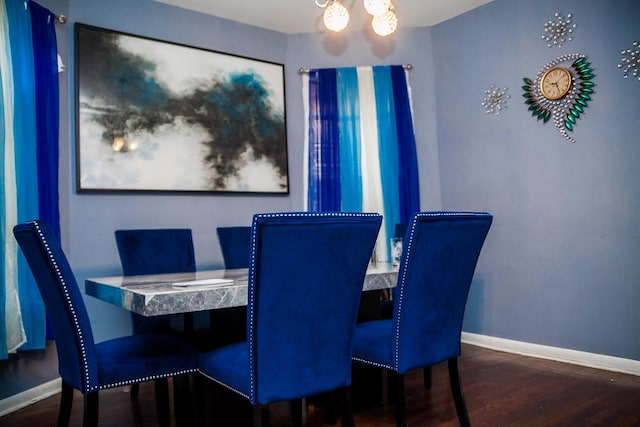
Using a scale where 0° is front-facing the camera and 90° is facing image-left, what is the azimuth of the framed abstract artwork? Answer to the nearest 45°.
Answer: approximately 315°

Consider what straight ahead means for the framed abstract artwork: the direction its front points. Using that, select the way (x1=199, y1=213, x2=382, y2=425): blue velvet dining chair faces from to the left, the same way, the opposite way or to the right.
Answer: the opposite way

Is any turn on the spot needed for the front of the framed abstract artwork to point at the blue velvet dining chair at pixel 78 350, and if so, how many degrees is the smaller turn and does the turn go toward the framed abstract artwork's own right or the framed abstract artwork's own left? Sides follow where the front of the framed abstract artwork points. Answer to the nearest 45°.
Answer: approximately 45° to the framed abstract artwork's own right

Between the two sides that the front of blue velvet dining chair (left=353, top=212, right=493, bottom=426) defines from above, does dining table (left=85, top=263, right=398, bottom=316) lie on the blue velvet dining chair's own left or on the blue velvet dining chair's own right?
on the blue velvet dining chair's own left

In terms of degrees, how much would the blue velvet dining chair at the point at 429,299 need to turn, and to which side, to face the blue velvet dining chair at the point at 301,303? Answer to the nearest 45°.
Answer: approximately 90° to its left

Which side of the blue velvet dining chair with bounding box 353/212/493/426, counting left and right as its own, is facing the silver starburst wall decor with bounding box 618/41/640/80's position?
right

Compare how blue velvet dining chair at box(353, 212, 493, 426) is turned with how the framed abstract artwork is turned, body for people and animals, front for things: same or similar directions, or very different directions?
very different directions

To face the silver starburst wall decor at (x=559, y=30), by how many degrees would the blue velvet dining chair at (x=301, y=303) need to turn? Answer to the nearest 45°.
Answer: approximately 90° to its right

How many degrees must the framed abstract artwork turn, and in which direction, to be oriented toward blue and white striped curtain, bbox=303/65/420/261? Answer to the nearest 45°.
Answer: approximately 45° to its left

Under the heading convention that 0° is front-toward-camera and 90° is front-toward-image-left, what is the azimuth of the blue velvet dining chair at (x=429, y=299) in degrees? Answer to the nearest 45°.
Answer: approximately 135°

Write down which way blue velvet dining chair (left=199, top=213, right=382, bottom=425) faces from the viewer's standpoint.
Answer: facing away from the viewer and to the left of the viewer

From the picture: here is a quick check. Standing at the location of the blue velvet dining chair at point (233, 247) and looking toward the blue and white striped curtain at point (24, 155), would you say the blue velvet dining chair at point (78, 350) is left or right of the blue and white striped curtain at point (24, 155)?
left
